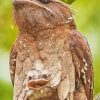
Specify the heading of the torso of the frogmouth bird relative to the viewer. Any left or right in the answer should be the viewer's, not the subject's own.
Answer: facing the viewer and to the left of the viewer
